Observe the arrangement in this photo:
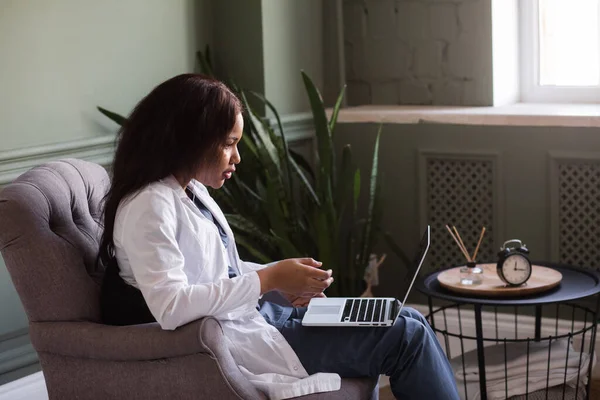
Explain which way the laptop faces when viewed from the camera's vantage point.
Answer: facing to the left of the viewer

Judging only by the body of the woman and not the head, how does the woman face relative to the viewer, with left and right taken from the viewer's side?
facing to the right of the viewer

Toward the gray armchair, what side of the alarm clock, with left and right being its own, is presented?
right

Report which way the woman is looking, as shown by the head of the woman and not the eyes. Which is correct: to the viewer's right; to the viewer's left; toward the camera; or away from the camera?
to the viewer's right

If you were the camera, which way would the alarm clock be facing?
facing the viewer and to the right of the viewer

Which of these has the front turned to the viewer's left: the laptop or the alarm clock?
the laptop

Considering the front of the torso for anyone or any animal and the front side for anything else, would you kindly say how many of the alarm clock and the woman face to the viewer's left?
0

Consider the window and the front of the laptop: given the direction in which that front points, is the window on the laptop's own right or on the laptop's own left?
on the laptop's own right

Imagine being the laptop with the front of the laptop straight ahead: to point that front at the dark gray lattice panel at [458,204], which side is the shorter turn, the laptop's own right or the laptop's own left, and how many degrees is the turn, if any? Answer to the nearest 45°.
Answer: approximately 90° to the laptop's own right

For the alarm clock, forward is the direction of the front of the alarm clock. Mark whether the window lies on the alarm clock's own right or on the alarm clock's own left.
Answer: on the alarm clock's own left

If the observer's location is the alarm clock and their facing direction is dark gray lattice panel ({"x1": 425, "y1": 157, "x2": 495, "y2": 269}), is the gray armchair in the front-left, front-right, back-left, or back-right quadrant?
back-left
